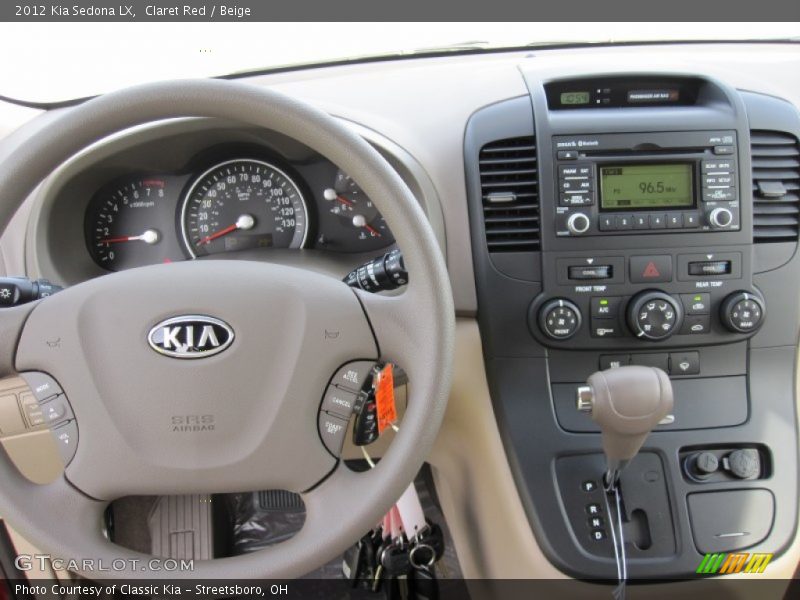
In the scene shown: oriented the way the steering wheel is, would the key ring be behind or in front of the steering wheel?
behind

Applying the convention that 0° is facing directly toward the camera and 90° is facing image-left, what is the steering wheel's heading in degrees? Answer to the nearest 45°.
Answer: approximately 0°
